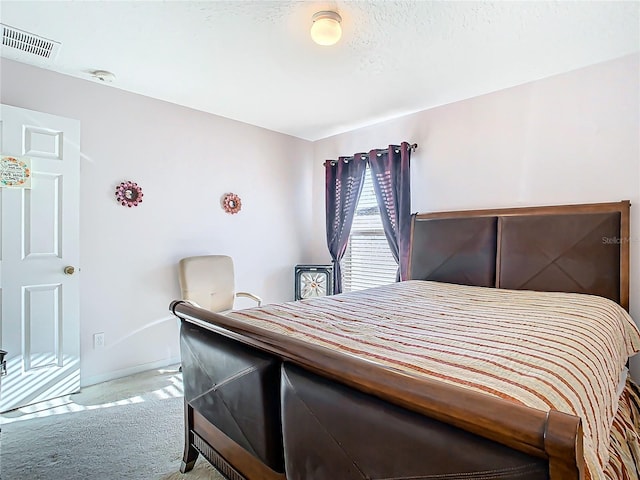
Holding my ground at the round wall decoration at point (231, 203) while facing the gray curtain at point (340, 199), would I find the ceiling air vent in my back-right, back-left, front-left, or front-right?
back-right

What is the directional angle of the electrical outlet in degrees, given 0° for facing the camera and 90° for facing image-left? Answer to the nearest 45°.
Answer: approximately 315°

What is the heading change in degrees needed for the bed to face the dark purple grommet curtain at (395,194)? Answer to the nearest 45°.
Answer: approximately 135° to its right

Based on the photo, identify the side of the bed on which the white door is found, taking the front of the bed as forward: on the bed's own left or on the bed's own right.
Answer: on the bed's own right

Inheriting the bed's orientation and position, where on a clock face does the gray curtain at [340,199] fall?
The gray curtain is roughly at 4 o'clock from the bed.

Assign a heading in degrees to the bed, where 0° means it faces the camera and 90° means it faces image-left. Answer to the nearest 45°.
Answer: approximately 45°

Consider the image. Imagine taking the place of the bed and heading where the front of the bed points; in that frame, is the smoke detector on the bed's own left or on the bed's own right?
on the bed's own right

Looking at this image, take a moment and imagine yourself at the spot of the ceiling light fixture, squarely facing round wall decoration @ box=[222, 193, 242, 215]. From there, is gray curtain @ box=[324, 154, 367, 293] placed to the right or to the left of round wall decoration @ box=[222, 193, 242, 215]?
right
